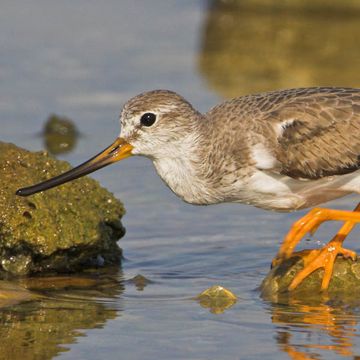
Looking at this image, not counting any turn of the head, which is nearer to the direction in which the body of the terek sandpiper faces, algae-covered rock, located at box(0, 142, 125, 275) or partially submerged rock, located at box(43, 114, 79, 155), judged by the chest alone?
the algae-covered rock

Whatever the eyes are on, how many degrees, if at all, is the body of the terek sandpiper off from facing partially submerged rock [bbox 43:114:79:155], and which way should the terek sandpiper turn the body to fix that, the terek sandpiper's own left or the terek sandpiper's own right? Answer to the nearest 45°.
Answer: approximately 45° to the terek sandpiper's own right

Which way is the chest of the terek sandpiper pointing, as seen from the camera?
to the viewer's left
